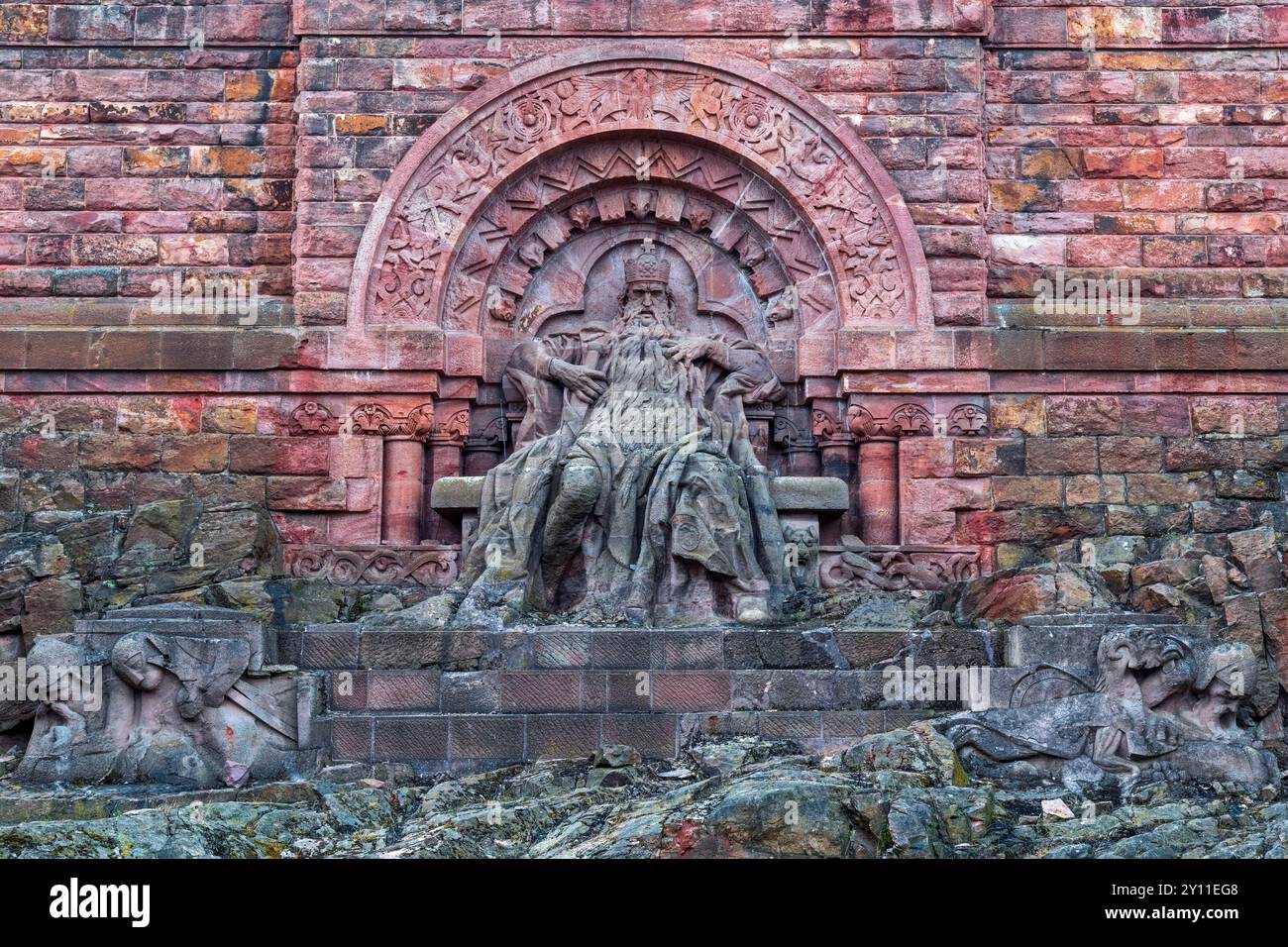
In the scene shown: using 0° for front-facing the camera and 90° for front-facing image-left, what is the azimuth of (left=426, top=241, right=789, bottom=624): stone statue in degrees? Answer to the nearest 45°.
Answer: approximately 0°
